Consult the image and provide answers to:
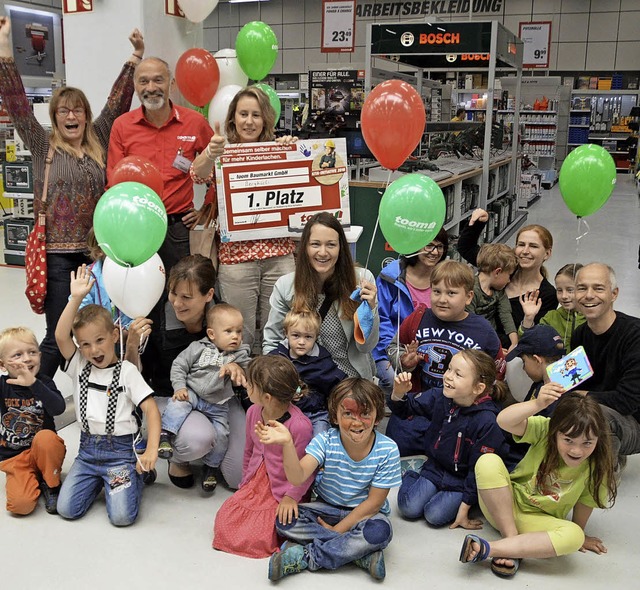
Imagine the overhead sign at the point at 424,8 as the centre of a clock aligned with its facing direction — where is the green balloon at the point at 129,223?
The green balloon is roughly at 12 o'clock from the overhead sign.

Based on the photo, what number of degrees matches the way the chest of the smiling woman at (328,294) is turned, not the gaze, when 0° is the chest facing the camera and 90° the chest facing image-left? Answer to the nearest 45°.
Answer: approximately 0°

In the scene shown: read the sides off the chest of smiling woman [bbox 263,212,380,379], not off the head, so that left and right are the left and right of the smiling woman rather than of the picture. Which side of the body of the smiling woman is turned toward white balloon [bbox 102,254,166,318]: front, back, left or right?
right

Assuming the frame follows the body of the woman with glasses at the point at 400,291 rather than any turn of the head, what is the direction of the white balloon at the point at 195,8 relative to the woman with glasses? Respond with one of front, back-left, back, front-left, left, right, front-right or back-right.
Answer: back

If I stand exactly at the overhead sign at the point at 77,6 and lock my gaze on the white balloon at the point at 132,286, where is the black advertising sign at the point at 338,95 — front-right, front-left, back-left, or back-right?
back-left

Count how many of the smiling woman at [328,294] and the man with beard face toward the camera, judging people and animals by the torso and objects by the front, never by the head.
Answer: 2

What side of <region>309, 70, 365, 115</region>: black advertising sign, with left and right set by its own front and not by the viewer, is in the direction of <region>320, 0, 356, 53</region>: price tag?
back

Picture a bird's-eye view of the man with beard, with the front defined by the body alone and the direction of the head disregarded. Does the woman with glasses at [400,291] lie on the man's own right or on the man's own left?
on the man's own left
